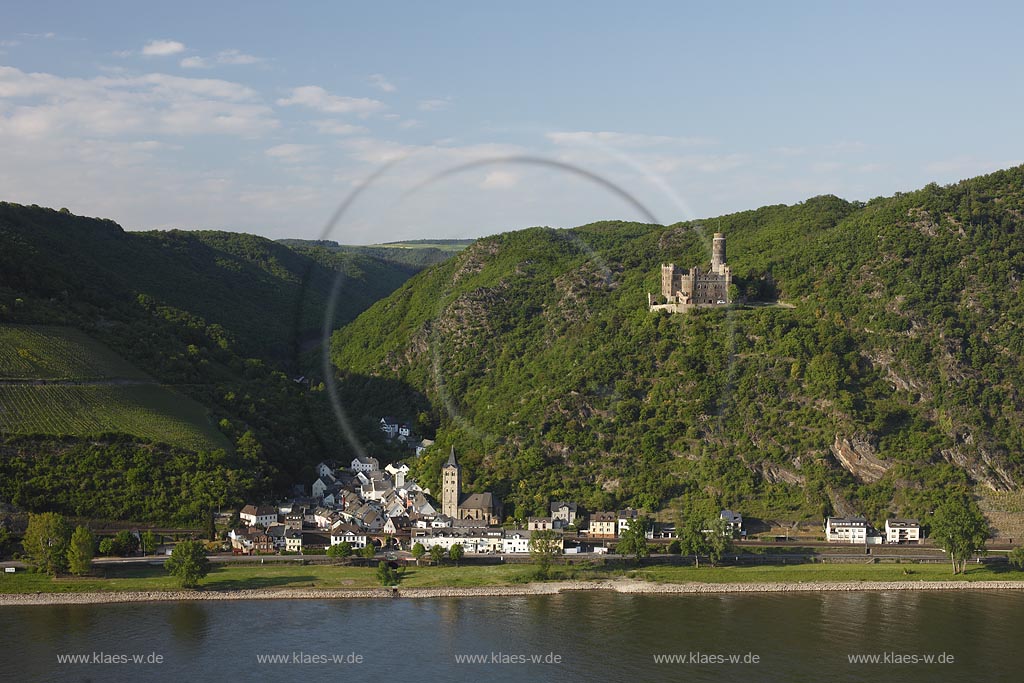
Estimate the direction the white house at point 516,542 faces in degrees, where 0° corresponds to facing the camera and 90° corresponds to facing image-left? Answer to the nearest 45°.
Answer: approximately 0°

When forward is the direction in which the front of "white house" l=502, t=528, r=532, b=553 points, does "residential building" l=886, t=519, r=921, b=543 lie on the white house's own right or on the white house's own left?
on the white house's own left

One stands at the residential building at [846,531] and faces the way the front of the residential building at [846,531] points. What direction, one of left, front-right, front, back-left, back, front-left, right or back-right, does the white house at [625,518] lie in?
right

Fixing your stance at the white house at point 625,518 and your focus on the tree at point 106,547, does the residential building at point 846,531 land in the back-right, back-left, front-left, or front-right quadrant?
back-left

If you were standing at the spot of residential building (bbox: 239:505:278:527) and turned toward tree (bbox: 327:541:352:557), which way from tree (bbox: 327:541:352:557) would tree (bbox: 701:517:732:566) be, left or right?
left

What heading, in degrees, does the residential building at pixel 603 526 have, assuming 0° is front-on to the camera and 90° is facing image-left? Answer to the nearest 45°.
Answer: approximately 0°

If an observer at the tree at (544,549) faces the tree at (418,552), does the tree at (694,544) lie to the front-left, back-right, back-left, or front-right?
back-right

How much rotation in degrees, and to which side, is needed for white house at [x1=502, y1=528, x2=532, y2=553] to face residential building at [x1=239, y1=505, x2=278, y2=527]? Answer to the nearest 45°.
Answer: approximately 90° to its right

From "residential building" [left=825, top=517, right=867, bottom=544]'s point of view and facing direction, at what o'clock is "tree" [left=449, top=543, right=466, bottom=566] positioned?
The tree is roughly at 2 o'clock from the residential building.

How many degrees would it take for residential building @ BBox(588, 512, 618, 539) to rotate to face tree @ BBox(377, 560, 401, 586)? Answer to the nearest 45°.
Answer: approximately 45° to its right

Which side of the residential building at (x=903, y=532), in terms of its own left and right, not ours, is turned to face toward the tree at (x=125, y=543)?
right

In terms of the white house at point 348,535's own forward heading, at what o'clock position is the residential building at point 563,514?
The residential building is roughly at 9 o'clock from the white house.
